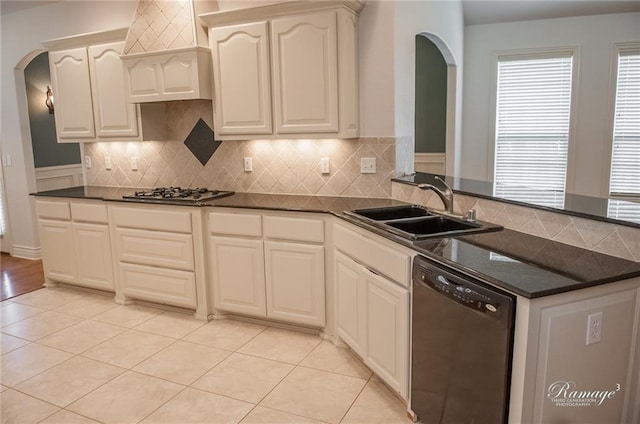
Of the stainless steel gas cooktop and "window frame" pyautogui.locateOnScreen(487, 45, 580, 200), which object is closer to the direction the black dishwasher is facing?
the stainless steel gas cooktop

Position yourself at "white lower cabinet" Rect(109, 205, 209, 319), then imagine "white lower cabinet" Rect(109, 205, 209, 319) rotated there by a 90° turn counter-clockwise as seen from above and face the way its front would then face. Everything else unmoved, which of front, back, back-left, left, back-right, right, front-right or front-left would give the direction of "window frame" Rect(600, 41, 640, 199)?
front-left

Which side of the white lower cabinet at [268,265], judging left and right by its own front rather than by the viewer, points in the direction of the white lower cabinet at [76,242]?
right

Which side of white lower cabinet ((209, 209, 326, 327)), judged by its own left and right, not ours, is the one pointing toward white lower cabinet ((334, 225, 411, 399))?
left

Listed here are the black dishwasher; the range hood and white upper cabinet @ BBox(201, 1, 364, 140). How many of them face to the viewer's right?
0

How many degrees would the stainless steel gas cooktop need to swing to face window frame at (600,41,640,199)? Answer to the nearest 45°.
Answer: approximately 135° to its left

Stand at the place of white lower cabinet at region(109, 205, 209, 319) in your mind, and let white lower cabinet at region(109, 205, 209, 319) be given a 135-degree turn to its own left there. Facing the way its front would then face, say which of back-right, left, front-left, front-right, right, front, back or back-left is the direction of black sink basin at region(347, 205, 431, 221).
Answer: front-right

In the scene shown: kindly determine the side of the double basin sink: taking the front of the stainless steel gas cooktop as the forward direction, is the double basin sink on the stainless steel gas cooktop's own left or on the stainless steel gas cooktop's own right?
on the stainless steel gas cooktop's own left

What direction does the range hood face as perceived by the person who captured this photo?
facing the viewer and to the left of the viewer

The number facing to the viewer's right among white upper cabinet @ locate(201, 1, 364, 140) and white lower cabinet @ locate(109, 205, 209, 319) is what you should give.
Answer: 0

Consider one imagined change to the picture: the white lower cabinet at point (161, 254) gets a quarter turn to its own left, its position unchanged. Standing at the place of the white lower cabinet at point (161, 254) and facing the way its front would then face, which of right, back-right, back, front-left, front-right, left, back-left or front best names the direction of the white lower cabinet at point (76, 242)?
back

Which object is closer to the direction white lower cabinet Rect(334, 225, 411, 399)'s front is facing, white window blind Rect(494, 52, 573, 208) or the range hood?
the range hood

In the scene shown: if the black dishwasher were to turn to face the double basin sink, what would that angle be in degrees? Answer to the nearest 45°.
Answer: approximately 135° to its right

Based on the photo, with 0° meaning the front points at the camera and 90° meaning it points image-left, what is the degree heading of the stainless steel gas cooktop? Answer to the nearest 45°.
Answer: approximately 45°
